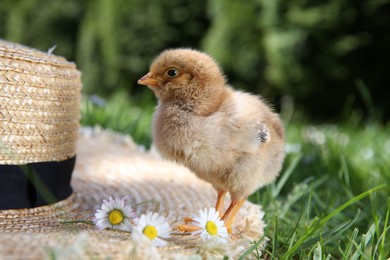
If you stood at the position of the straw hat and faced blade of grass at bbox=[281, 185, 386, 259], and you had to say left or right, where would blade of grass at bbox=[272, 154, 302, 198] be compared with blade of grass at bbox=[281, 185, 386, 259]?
left

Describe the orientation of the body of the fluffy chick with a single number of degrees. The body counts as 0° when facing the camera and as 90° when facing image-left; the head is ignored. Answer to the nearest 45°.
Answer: approximately 90°

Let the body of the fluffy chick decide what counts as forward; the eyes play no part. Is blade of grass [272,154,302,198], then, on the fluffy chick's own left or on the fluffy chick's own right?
on the fluffy chick's own right
